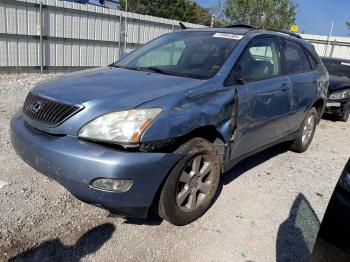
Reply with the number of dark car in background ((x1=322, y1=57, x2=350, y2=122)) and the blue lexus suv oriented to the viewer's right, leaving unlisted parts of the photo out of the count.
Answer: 0

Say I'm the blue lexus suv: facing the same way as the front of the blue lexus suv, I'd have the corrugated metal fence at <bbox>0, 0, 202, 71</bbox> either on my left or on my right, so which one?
on my right

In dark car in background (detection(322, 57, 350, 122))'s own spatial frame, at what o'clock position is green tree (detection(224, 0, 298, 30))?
The green tree is roughly at 4 o'clock from the dark car in background.

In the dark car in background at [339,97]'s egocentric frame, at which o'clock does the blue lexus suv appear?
The blue lexus suv is roughly at 11 o'clock from the dark car in background.

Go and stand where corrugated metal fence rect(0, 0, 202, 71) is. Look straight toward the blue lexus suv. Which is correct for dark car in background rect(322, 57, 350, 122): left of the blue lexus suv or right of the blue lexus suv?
left

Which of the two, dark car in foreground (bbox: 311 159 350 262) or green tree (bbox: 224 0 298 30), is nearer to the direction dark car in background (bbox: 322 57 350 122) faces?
the dark car in foreground

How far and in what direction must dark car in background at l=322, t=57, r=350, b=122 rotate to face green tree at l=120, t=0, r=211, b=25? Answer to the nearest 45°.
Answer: approximately 90° to its right

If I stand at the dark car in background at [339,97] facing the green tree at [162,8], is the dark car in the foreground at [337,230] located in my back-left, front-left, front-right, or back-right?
back-left

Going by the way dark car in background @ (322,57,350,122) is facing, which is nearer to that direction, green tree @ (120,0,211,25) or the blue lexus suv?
the blue lexus suv

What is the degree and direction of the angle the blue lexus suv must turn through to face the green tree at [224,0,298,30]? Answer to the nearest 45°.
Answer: approximately 135° to its right

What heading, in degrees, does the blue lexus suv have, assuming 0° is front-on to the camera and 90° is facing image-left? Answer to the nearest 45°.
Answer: approximately 45°

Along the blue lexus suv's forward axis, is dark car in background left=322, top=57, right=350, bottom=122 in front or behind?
behind

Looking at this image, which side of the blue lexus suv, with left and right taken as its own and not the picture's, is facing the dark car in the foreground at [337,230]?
left

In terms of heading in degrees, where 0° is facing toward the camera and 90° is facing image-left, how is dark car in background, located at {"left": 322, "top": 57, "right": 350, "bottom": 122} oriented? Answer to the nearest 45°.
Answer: approximately 45°
